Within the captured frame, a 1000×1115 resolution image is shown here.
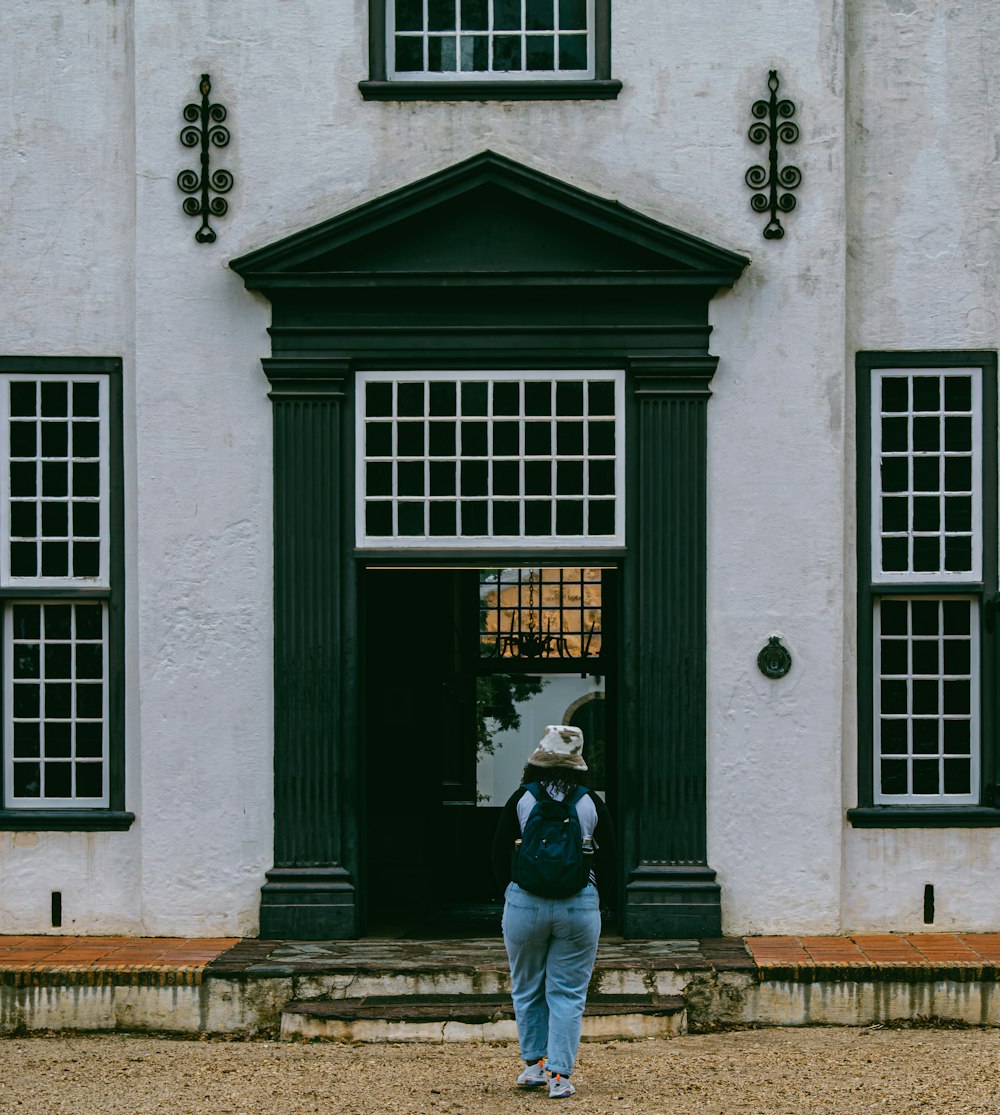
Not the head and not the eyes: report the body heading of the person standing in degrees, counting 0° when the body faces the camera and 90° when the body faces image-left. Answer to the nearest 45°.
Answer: approximately 180°

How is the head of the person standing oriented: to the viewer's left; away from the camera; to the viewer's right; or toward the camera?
away from the camera
